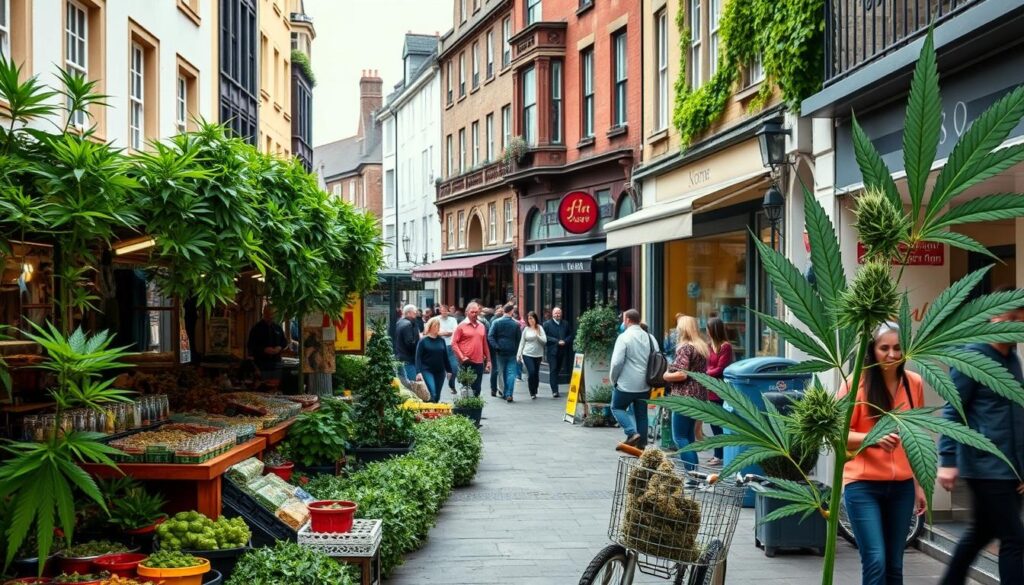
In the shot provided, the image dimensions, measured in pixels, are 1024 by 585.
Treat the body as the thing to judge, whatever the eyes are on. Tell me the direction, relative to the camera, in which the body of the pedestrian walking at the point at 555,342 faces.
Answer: toward the camera

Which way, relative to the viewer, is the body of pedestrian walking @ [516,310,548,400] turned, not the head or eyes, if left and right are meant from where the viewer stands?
facing the viewer

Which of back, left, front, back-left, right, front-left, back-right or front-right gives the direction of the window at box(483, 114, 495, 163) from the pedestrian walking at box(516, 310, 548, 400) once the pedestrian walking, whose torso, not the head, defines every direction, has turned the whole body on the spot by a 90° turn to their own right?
right

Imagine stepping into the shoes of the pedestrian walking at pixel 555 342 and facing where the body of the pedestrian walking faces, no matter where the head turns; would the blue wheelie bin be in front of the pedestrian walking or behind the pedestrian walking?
in front

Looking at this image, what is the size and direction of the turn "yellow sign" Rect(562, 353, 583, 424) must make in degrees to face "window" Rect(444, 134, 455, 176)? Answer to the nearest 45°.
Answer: approximately 135° to its right

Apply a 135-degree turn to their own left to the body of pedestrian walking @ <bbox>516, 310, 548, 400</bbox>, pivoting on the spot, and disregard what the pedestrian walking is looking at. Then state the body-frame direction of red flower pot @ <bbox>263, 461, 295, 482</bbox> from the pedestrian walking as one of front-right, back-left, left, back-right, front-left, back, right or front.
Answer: back-right

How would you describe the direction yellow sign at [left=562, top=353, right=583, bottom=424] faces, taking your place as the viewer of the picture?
facing the viewer and to the left of the viewer

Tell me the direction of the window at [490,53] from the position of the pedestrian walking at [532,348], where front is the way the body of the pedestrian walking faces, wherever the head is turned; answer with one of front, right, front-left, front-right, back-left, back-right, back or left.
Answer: back

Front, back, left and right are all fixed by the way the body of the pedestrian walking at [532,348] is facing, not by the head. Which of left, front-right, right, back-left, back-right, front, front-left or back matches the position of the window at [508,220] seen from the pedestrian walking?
back

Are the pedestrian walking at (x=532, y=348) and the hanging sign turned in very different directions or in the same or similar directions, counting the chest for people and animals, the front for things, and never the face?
same or similar directions

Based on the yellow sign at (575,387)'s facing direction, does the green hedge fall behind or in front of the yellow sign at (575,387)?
in front
